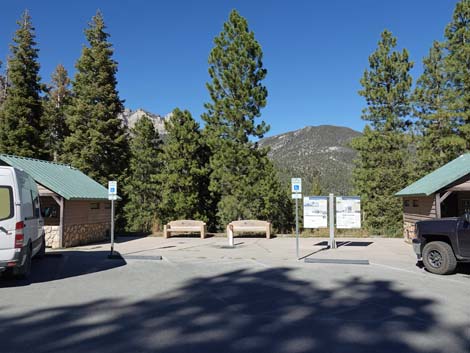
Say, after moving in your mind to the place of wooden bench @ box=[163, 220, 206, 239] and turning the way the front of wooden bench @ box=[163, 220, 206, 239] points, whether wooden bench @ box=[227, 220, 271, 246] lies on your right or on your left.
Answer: on your left

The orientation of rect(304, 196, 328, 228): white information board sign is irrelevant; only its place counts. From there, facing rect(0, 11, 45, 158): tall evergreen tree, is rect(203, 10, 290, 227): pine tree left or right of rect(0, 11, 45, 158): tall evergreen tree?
right

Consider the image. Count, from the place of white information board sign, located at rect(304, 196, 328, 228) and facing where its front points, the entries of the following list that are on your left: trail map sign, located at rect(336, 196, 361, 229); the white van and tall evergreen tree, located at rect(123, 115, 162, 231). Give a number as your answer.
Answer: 1

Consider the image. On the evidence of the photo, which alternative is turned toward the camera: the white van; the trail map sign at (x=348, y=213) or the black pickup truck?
the trail map sign

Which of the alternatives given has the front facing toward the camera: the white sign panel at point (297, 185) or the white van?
the white sign panel

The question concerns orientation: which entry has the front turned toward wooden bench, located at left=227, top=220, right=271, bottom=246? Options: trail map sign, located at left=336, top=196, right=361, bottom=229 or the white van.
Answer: the white van

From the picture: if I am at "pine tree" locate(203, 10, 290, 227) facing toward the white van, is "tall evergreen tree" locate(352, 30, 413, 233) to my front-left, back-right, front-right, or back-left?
back-left

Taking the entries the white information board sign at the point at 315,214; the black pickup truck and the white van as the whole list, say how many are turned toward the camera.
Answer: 1

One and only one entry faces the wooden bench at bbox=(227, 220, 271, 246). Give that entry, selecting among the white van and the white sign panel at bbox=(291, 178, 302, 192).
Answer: the white van

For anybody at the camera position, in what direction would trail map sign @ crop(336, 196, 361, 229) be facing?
facing the viewer

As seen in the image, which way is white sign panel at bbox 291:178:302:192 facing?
toward the camera

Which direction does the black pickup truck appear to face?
to the viewer's left

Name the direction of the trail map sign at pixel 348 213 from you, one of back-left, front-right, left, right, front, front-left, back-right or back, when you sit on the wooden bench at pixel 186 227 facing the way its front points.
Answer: front-left

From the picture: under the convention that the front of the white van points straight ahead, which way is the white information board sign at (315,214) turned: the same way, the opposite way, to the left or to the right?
the opposite way

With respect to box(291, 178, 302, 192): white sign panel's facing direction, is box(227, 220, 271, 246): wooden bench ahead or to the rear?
to the rear

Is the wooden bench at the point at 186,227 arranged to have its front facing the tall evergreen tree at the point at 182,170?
no

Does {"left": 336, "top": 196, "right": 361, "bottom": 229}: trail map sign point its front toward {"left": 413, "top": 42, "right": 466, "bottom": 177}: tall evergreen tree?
no

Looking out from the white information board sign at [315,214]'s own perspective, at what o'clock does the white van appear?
The white van is roughly at 1 o'clock from the white information board sign.

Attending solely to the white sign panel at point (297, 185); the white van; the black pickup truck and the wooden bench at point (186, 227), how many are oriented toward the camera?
2
